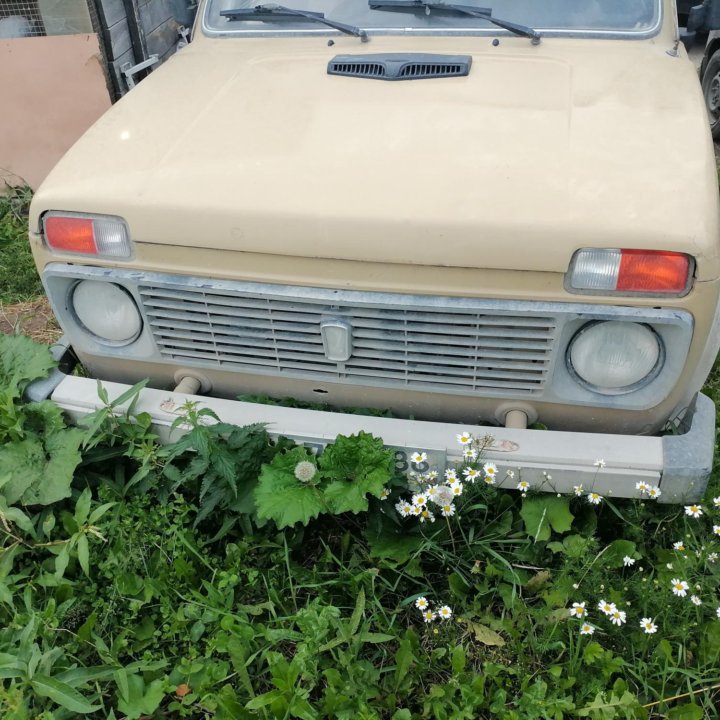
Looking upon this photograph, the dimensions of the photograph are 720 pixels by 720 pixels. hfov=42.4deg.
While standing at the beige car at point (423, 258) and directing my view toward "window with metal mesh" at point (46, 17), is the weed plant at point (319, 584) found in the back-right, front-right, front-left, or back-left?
back-left

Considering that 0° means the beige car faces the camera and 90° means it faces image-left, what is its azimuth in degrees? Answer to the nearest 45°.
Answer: approximately 0°

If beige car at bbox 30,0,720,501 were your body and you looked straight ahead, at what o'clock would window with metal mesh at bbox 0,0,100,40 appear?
The window with metal mesh is roughly at 5 o'clock from the beige car.
